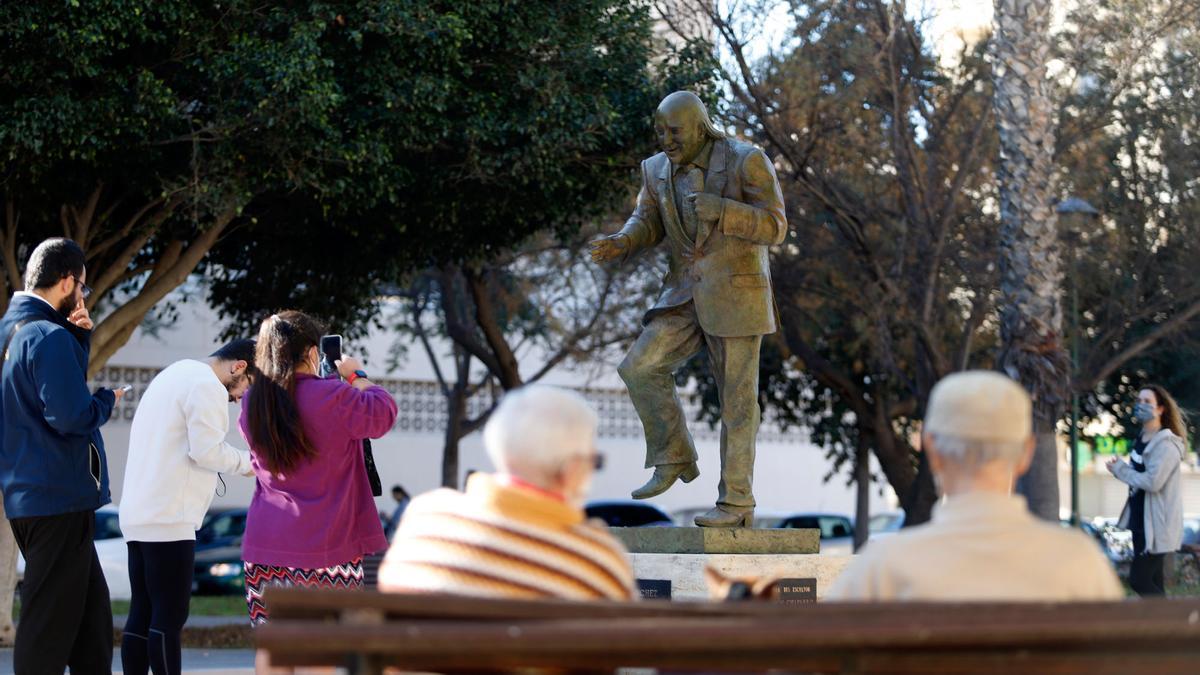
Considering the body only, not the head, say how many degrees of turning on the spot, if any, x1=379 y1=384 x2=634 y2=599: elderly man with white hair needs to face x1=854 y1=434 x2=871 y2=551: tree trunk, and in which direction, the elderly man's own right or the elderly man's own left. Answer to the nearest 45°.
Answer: approximately 45° to the elderly man's own left

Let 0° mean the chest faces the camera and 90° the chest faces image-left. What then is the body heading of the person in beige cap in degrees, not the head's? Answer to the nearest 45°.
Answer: approximately 180°

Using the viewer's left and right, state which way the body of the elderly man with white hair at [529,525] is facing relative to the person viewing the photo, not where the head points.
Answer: facing away from the viewer and to the right of the viewer

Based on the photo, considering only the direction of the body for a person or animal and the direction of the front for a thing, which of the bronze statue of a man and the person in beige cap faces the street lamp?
the person in beige cap

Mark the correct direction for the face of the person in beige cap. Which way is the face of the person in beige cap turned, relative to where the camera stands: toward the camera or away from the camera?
away from the camera

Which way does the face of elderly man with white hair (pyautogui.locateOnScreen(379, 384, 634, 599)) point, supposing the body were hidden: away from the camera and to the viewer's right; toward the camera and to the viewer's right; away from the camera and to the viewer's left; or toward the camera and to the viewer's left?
away from the camera and to the viewer's right

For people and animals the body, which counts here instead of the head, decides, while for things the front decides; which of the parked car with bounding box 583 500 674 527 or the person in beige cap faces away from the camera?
the person in beige cap

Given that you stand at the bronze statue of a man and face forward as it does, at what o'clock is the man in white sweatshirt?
The man in white sweatshirt is roughly at 1 o'clock from the bronze statue of a man.

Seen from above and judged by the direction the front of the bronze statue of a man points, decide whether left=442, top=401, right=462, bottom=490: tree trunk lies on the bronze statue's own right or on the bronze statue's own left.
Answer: on the bronze statue's own right

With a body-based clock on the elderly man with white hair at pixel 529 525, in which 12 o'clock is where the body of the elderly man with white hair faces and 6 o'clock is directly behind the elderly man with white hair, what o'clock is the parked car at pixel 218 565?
The parked car is roughly at 10 o'clock from the elderly man with white hair.

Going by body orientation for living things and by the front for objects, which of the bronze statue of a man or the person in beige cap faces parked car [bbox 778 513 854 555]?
the person in beige cap

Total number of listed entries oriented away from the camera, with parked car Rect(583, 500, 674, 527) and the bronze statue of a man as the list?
0

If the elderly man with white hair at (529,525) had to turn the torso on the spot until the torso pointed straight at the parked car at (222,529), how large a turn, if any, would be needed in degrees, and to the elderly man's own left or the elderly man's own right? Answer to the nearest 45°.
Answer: approximately 45° to the elderly man's own left

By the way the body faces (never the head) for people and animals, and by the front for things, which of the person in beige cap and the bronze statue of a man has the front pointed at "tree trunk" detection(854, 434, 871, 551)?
the person in beige cap

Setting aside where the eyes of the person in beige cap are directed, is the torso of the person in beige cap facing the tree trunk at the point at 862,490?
yes
